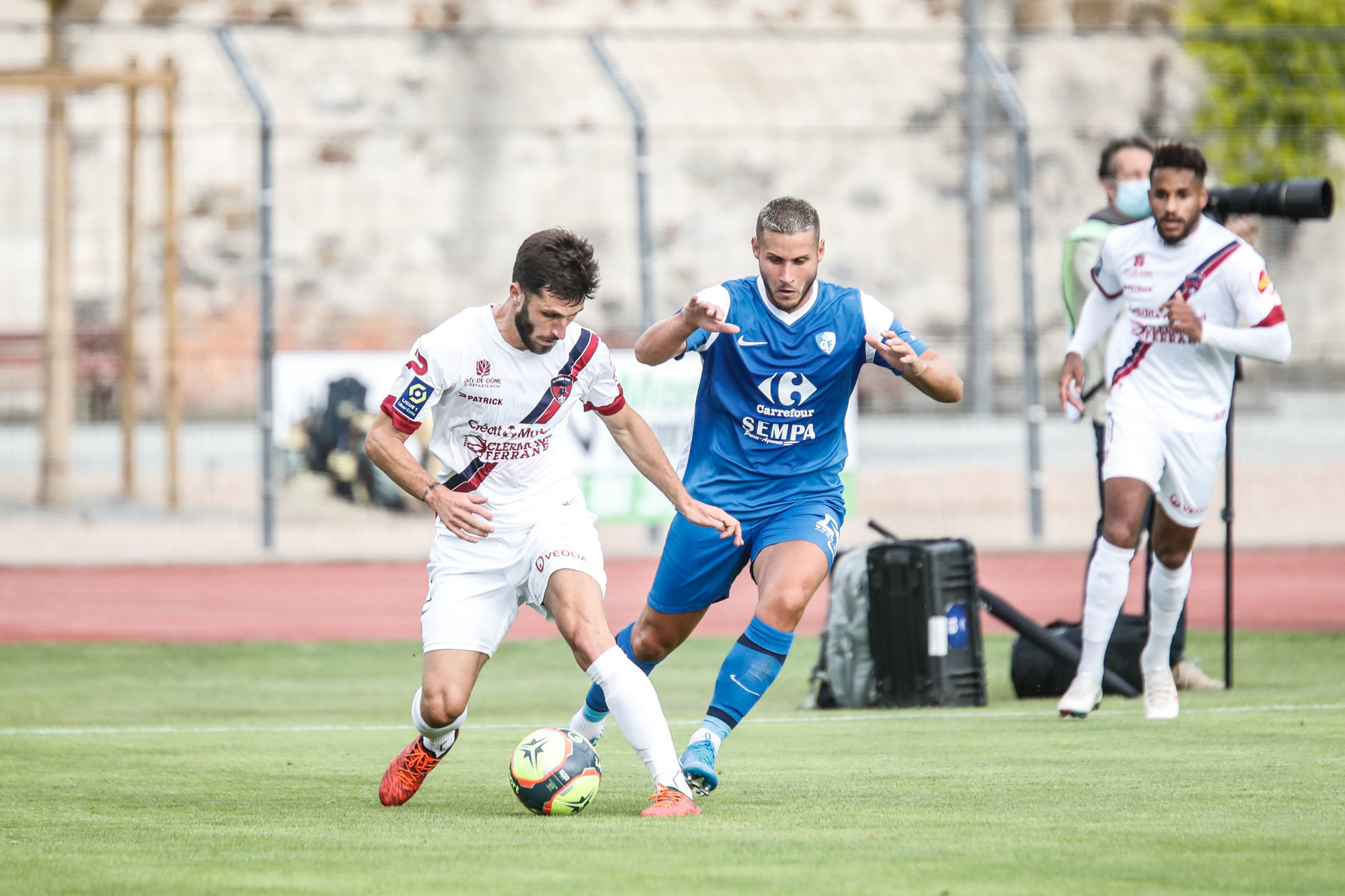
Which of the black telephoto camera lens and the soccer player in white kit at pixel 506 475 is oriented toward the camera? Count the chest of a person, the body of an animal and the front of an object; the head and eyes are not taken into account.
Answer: the soccer player in white kit

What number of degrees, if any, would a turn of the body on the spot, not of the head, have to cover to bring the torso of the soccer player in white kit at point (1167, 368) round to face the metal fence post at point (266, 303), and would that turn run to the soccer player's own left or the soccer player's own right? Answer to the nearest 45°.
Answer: approximately 135° to the soccer player's own right

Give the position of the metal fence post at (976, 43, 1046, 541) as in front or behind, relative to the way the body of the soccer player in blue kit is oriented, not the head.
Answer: behind

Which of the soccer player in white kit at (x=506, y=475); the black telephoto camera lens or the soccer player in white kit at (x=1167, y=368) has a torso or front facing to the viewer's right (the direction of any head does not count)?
the black telephoto camera lens

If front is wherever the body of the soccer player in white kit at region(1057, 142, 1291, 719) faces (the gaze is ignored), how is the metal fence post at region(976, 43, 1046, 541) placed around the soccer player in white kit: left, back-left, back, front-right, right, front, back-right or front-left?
back

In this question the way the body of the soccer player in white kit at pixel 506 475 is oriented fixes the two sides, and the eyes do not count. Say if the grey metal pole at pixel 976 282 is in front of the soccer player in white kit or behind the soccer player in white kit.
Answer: behind

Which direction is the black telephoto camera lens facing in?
to the viewer's right

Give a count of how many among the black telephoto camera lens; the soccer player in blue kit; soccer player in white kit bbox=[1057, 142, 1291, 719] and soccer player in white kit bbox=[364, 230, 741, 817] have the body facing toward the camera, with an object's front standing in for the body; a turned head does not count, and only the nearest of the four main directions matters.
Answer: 3

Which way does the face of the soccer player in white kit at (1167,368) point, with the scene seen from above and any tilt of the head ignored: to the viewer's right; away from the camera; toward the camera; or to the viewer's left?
toward the camera

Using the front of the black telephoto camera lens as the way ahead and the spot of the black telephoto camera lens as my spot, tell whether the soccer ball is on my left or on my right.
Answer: on my right

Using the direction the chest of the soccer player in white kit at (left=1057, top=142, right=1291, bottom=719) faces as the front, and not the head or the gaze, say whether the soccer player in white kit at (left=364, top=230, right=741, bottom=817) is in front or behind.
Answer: in front

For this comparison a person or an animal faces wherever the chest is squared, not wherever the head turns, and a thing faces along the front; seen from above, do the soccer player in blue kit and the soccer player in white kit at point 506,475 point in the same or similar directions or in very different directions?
same or similar directions

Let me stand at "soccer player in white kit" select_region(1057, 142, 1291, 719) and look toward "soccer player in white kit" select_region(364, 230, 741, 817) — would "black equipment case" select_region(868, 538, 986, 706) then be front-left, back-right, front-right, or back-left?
front-right

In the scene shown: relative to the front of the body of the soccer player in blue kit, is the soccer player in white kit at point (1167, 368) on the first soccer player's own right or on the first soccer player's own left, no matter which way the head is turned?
on the first soccer player's own left

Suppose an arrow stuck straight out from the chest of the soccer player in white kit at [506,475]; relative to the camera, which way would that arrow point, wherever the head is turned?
toward the camera
